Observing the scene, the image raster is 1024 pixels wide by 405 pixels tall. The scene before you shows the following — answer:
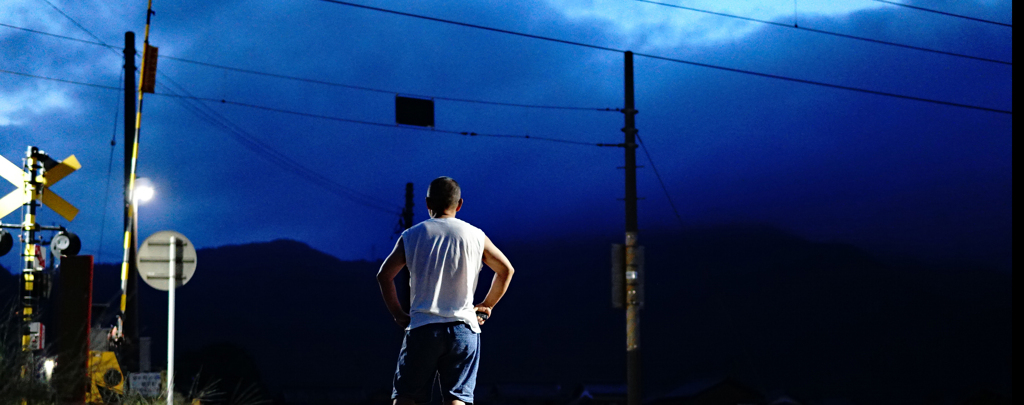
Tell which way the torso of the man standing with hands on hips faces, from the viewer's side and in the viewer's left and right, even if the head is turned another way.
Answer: facing away from the viewer

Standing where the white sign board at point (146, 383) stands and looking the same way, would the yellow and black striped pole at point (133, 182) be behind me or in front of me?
behind

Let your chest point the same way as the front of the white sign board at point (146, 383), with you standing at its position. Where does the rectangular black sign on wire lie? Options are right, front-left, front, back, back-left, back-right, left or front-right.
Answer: back-left

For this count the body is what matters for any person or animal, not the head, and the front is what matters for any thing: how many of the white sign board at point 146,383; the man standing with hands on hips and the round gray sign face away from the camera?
2

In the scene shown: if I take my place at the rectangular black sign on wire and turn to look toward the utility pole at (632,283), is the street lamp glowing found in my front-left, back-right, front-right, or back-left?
back-right

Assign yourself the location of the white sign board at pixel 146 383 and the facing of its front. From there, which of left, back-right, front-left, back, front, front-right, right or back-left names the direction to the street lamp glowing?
back

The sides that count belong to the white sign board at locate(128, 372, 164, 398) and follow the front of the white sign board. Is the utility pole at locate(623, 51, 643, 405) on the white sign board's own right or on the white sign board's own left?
on the white sign board's own left

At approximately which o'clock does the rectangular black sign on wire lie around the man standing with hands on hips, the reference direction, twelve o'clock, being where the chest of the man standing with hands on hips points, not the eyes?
The rectangular black sign on wire is roughly at 12 o'clock from the man standing with hands on hips.

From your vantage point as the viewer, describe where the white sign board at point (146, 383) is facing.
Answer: facing the viewer

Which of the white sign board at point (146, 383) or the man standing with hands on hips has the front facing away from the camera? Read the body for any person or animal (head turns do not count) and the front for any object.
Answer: the man standing with hands on hips

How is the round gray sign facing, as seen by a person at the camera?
facing away from the viewer

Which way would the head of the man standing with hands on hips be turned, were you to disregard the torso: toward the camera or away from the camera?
away from the camera

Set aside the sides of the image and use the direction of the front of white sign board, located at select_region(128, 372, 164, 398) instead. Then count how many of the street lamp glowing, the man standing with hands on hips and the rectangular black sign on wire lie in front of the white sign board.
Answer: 1
